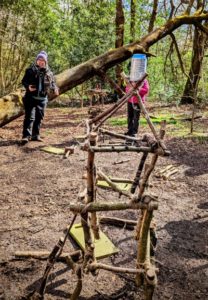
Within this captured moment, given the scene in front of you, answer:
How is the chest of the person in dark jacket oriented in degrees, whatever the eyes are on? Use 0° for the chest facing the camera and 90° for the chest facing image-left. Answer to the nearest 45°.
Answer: approximately 0°

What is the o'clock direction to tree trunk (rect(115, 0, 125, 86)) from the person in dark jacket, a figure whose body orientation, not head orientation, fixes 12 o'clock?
The tree trunk is roughly at 7 o'clock from the person in dark jacket.
